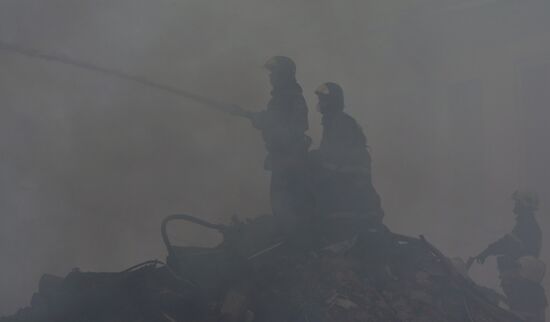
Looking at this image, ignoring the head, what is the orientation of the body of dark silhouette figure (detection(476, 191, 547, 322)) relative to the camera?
to the viewer's left

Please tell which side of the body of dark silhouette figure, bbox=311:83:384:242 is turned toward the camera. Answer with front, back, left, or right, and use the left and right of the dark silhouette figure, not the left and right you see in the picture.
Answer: left

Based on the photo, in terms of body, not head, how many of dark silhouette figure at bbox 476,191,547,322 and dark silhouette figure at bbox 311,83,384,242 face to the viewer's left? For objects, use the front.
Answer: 2

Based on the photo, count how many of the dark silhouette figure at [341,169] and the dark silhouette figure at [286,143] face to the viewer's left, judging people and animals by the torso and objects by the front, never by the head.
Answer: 2

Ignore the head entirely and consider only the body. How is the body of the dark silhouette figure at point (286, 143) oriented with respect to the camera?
to the viewer's left

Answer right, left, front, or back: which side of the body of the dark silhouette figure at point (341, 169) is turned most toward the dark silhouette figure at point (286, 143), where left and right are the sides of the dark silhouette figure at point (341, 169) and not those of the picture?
front

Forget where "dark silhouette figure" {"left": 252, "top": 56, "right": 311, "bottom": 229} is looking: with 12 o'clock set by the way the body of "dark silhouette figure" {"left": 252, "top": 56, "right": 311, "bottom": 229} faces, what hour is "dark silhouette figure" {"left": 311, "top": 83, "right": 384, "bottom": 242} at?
"dark silhouette figure" {"left": 311, "top": 83, "right": 384, "bottom": 242} is roughly at 6 o'clock from "dark silhouette figure" {"left": 252, "top": 56, "right": 311, "bottom": 229}.
